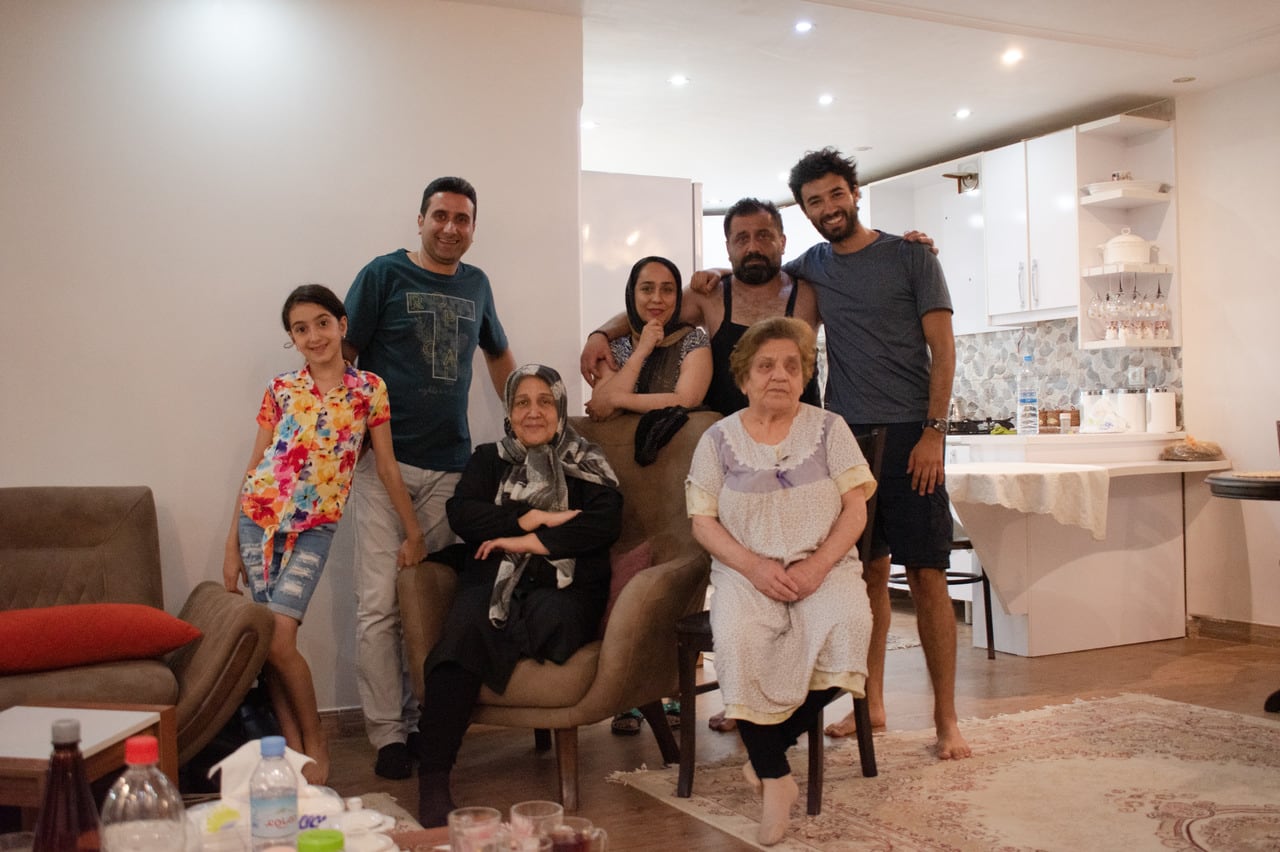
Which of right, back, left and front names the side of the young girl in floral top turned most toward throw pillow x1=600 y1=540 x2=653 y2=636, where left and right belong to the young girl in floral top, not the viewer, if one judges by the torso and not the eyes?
left

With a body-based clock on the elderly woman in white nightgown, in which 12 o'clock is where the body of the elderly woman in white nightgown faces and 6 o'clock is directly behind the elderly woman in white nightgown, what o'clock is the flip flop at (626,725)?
The flip flop is roughly at 5 o'clock from the elderly woman in white nightgown.

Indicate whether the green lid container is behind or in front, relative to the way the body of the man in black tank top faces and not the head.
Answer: in front

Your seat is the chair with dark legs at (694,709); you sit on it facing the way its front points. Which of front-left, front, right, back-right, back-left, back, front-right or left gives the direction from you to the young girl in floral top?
front-right

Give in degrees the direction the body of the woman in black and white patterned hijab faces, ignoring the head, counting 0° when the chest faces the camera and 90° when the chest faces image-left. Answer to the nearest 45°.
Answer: approximately 45°

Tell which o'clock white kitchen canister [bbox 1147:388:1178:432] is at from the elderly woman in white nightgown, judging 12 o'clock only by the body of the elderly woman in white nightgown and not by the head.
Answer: The white kitchen canister is roughly at 7 o'clock from the elderly woman in white nightgown.

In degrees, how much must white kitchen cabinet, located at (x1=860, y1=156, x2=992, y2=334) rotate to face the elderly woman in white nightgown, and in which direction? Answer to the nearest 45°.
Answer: approximately 45° to its left
